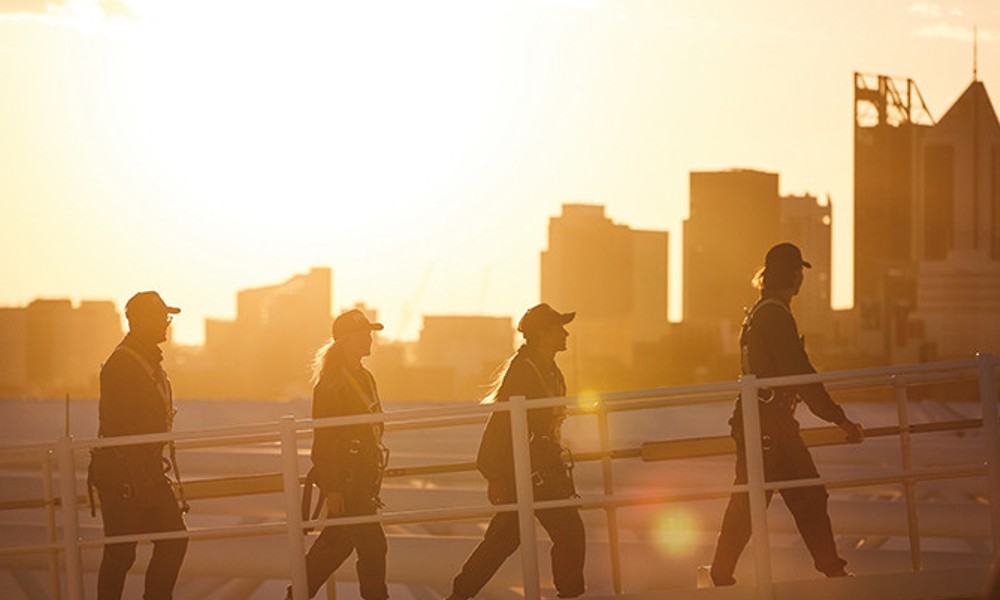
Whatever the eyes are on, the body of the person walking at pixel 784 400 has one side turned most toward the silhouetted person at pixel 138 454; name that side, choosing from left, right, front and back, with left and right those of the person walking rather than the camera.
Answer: back

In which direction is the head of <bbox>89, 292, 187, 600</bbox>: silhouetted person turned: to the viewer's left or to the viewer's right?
to the viewer's right

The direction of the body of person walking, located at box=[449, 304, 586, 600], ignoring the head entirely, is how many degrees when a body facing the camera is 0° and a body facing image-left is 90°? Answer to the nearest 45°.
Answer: approximately 270°

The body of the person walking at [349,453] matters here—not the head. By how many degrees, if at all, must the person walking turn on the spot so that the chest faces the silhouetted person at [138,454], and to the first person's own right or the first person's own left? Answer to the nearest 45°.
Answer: approximately 180°

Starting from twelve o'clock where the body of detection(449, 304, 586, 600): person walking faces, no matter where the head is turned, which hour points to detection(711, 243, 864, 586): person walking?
detection(711, 243, 864, 586): person walking is roughly at 12 o'clock from detection(449, 304, 586, 600): person walking.

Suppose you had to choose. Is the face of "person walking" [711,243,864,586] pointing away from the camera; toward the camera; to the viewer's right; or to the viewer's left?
to the viewer's right

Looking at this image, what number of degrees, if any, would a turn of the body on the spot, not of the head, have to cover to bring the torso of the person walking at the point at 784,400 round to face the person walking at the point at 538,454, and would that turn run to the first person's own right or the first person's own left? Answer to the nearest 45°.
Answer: approximately 180°

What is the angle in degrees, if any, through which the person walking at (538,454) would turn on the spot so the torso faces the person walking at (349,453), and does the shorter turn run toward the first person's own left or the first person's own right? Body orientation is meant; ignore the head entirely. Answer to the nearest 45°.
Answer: approximately 180°

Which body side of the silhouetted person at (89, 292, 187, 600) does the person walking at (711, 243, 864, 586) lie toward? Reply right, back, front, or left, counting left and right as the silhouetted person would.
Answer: front

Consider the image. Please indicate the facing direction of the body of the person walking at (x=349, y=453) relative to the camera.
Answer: to the viewer's right

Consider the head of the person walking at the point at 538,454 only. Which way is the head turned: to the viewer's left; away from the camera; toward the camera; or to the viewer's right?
to the viewer's right

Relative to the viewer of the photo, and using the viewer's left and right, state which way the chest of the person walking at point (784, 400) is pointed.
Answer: facing to the right of the viewer

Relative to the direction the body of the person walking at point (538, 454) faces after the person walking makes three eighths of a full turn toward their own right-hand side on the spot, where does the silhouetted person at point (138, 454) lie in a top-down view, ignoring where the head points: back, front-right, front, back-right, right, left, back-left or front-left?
front-right

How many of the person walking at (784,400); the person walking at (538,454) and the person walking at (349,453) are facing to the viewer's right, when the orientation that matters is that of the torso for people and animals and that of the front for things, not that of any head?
3

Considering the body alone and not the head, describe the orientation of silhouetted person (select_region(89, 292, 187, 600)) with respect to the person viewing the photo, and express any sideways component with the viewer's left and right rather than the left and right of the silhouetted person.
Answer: facing to the right of the viewer
